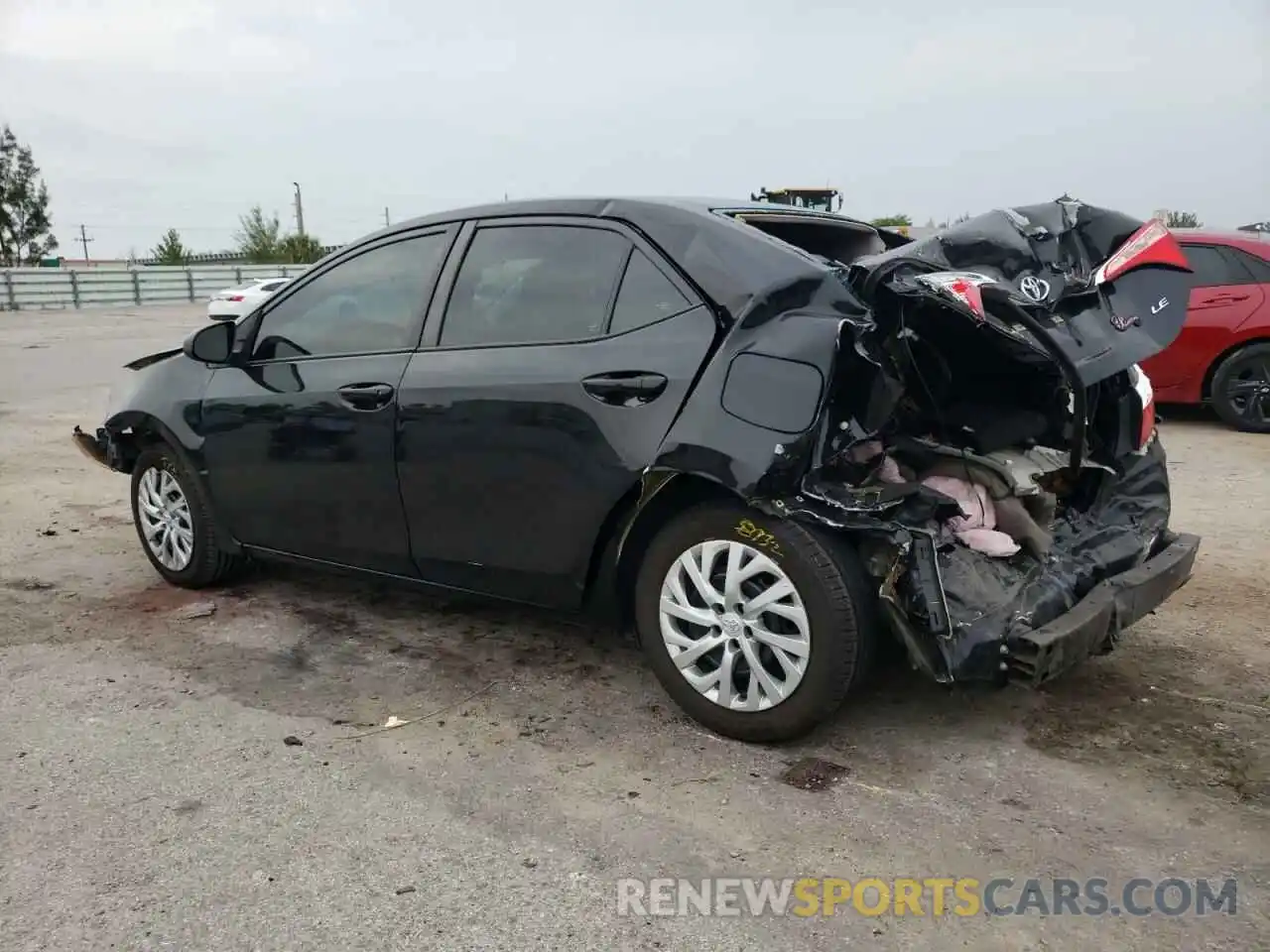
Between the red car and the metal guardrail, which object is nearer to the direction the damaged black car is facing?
the metal guardrail

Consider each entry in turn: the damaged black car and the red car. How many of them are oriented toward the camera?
0

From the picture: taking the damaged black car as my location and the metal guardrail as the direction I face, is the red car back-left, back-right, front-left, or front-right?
front-right

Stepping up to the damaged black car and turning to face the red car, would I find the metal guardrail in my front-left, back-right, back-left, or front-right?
front-left

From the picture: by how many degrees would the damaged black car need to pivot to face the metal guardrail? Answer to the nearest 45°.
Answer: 0° — it already faces it

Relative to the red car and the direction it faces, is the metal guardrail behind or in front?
in front

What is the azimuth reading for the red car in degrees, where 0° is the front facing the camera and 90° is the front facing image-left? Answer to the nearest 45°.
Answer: approximately 90°

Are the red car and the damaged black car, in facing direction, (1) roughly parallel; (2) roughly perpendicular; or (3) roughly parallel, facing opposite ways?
roughly parallel

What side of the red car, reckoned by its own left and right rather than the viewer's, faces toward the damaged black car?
left

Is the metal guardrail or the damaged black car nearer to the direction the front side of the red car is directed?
the metal guardrail

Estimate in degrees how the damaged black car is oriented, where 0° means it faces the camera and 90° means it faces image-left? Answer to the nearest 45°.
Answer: approximately 135°
